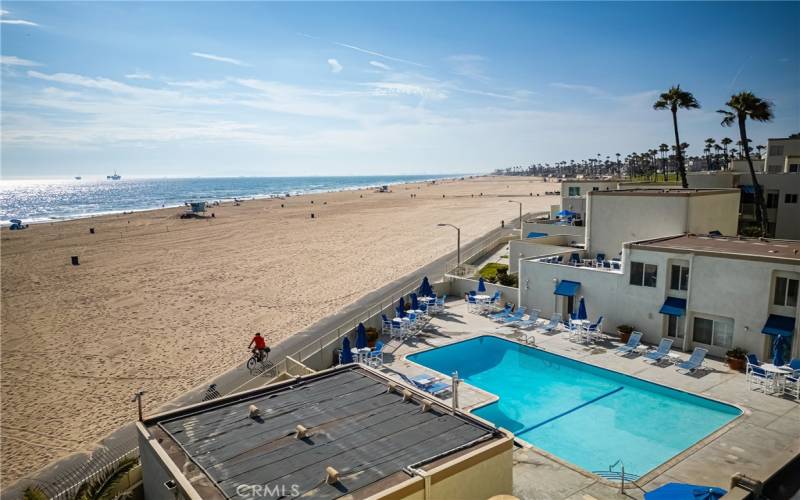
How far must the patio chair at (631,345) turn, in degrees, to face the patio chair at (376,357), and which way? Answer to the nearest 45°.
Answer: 0° — it already faces it

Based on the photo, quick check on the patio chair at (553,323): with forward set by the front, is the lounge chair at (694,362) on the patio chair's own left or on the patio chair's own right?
on the patio chair's own left

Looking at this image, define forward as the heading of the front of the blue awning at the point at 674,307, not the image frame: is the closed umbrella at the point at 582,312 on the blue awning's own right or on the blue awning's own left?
on the blue awning's own right

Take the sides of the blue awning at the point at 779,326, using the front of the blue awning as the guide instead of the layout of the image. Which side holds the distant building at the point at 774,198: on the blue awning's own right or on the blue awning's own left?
on the blue awning's own right

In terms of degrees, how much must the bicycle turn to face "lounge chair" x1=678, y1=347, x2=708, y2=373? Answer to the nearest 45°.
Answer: approximately 135° to its left

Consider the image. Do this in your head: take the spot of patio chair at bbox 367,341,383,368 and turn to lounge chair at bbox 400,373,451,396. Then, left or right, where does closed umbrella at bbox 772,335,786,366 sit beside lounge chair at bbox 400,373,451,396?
left

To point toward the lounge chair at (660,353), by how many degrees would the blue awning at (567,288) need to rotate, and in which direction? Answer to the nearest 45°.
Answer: approximately 90° to its left

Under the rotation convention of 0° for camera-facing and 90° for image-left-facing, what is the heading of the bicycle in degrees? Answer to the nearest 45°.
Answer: approximately 45°
